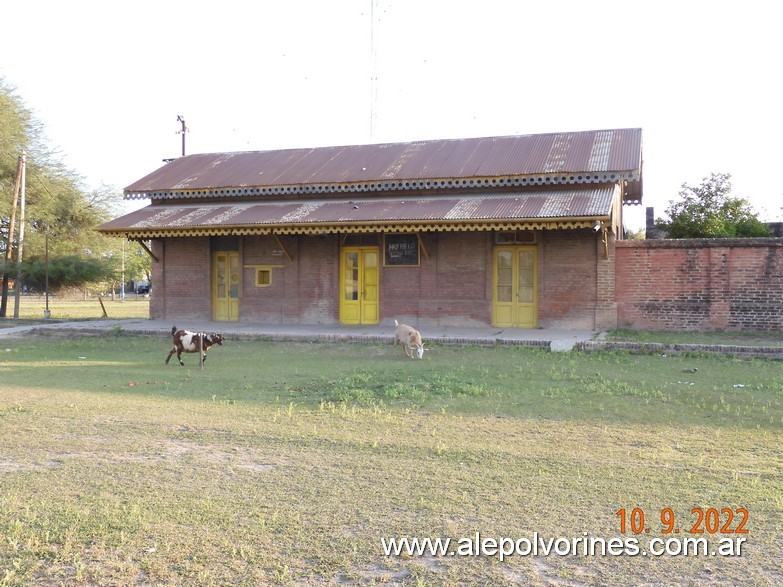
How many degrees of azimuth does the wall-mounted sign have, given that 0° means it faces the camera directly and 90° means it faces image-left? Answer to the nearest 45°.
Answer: approximately 0°

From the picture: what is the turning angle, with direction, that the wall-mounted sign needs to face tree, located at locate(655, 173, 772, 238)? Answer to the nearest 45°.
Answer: approximately 135° to its left

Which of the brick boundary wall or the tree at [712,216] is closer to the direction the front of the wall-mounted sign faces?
the brick boundary wall

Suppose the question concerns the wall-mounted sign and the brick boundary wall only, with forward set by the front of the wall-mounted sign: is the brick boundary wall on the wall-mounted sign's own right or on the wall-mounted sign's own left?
on the wall-mounted sign's own left
